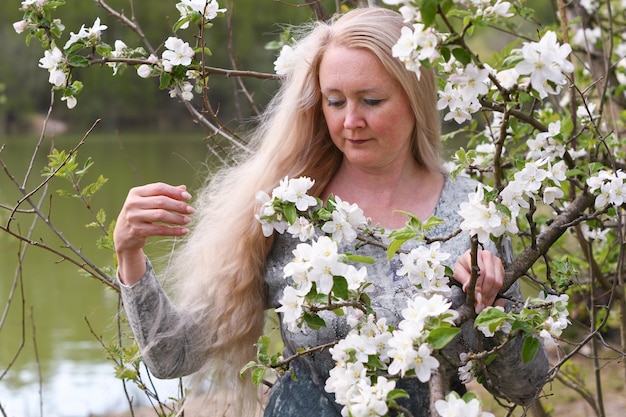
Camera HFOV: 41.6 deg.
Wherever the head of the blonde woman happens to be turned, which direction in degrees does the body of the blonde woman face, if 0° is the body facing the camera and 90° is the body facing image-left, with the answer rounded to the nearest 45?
approximately 0°
